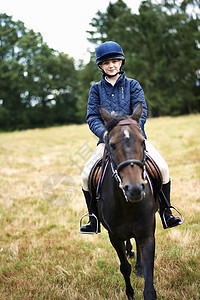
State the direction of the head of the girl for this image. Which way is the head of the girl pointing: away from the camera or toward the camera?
toward the camera

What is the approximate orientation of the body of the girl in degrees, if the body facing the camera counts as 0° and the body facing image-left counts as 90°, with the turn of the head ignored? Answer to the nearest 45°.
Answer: approximately 0°

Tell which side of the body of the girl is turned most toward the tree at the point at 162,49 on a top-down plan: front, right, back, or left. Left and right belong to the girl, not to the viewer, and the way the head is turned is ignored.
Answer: back

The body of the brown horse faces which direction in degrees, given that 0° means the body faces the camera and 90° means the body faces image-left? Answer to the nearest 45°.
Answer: approximately 0°
